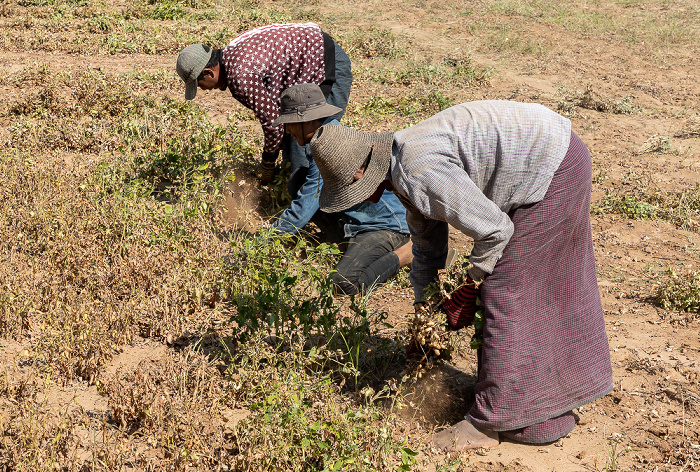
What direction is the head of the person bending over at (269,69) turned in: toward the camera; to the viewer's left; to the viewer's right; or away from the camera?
to the viewer's left

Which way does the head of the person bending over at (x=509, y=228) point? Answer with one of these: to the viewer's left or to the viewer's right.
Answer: to the viewer's left

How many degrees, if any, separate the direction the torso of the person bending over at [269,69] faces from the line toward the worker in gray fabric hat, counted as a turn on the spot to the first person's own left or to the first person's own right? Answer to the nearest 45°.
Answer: approximately 135° to the first person's own left

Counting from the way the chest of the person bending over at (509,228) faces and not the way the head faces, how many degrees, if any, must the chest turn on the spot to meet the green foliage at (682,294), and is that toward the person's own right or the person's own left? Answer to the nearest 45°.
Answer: approximately 135° to the person's own right

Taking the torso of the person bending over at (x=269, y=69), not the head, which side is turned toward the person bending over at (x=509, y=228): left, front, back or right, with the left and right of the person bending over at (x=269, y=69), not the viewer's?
left

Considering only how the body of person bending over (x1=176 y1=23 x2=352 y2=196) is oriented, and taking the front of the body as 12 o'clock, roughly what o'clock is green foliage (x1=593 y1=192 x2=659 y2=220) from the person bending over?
The green foliage is roughly at 6 o'clock from the person bending over.

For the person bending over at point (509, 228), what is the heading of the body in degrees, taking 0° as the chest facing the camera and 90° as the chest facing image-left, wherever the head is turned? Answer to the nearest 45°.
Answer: approximately 90°

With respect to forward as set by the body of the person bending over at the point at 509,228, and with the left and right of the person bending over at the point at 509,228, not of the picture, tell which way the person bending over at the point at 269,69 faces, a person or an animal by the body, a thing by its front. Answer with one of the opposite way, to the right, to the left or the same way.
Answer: the same way

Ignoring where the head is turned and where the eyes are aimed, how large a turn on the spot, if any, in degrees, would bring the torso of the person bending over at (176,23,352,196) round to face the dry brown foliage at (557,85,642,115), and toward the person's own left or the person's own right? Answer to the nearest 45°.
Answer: approximately 135° to the person's own right

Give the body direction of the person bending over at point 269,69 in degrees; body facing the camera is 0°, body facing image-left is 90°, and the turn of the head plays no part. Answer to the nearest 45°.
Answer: approximately 90°

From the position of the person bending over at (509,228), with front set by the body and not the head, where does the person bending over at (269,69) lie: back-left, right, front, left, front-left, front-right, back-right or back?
front-right

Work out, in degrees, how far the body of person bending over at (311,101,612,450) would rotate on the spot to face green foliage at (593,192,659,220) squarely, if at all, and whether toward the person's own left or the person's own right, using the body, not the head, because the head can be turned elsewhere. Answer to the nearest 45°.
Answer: approximately 90° to the person's own right

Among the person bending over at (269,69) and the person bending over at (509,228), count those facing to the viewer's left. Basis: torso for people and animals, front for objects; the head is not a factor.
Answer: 2
